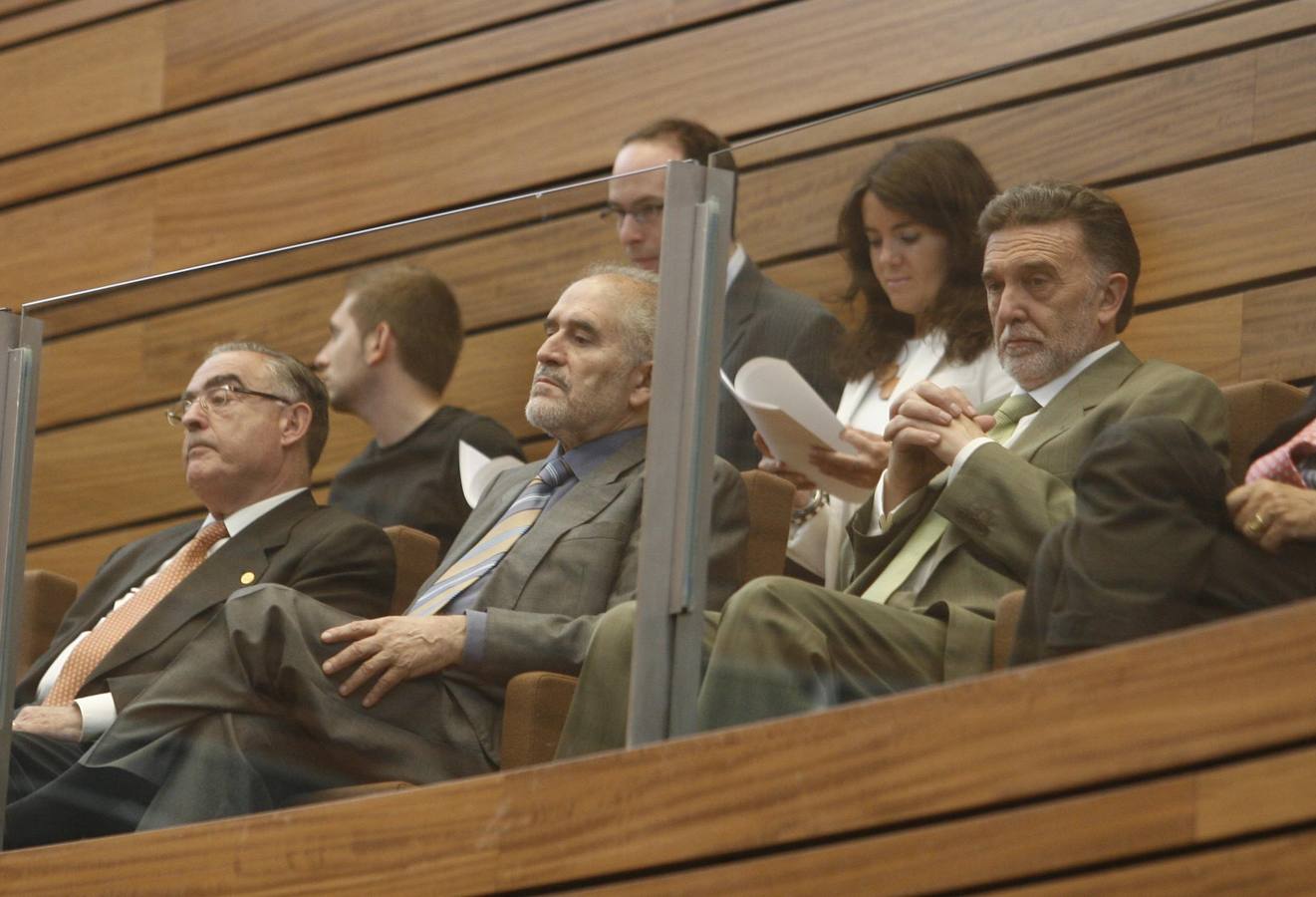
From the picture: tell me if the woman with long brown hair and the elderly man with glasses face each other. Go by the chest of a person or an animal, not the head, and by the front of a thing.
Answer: no

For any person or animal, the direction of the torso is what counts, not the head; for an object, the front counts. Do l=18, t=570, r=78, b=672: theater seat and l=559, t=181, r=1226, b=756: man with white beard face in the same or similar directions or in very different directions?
same or similar directions

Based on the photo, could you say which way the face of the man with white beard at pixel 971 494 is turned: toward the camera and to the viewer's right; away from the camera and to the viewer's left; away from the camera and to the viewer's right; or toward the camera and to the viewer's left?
toward the camera and to the viewer's left

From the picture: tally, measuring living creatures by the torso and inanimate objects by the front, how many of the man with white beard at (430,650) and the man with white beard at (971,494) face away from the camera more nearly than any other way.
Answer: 0

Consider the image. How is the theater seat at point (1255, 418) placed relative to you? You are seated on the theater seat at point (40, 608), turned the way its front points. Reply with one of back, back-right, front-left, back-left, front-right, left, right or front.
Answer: left

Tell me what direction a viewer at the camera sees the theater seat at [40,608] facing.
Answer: facing the viewer and to the left of the viewer

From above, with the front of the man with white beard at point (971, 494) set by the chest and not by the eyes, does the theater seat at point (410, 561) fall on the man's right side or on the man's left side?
on the man's right side

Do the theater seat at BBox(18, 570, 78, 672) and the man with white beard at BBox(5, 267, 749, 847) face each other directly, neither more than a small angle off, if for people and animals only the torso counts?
no

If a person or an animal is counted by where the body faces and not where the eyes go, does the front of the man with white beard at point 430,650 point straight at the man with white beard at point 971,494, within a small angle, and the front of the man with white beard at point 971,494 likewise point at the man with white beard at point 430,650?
no

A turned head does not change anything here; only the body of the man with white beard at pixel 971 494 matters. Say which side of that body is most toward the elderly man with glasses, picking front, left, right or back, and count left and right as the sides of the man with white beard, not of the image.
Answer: right

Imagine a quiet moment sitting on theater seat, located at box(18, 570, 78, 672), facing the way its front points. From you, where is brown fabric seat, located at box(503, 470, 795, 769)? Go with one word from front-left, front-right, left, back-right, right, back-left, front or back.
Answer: left

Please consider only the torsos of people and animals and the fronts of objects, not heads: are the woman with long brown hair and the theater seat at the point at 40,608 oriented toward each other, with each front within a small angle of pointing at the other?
no

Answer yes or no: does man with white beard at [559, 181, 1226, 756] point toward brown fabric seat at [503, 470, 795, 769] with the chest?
no

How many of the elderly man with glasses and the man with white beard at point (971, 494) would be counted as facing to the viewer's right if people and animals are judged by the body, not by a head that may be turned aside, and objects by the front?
0

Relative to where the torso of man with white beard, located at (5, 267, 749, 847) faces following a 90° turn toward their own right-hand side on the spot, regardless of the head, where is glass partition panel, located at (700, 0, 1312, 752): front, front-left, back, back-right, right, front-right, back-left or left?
back

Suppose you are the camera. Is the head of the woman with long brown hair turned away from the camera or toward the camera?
toward the camera

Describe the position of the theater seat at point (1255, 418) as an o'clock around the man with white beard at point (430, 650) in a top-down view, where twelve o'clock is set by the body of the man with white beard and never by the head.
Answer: The theater seat is roughly at 9 o'clock from the man with white beard.

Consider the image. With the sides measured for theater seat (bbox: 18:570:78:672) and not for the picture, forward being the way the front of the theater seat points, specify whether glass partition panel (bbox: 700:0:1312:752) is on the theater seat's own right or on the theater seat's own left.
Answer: on the theater seat's own left
